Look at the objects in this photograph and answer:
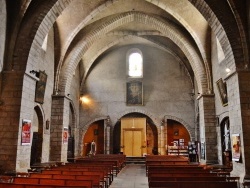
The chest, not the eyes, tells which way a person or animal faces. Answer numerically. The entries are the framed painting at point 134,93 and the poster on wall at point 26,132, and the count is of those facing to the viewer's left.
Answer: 0

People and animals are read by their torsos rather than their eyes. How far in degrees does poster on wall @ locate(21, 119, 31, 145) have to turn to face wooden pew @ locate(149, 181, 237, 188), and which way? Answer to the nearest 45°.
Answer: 0° — it already faces it

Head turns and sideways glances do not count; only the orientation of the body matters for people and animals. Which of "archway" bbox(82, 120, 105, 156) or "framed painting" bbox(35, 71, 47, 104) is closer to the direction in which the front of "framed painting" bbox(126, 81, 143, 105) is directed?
the framed painting

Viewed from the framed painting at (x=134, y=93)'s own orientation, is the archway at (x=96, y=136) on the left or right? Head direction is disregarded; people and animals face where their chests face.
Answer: on its right

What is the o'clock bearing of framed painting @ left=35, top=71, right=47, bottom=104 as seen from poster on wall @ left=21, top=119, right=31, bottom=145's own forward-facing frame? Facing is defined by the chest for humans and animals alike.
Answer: The framed painting is roughly at 8 o'clock from the poster on wall.

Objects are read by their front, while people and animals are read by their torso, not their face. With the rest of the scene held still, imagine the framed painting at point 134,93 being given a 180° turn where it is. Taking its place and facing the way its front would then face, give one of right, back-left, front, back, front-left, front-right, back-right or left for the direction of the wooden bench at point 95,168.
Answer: back

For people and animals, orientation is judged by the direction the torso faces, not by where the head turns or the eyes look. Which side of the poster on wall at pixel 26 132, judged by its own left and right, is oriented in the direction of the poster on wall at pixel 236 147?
front

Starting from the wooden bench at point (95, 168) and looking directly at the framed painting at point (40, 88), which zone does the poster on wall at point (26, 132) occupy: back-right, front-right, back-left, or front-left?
front-left

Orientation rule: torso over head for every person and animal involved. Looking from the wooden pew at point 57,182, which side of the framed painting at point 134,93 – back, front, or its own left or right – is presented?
front

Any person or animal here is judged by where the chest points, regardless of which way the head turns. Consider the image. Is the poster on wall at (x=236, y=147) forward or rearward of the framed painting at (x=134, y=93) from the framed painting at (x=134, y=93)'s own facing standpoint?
forward

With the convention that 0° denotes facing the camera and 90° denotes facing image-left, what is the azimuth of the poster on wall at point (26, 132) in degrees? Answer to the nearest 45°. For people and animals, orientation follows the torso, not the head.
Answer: approximately 315°

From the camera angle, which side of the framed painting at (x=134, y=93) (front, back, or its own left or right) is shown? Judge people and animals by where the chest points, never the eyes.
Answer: front
